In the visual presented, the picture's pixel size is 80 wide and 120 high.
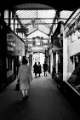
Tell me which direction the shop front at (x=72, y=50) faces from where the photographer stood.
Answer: facing to the left of the viewer
